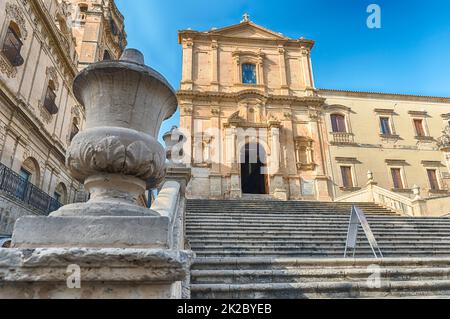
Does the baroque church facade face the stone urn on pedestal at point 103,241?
yes

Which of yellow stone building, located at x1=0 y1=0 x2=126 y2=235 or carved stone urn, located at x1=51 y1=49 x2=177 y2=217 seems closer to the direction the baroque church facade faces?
the carved stone urn

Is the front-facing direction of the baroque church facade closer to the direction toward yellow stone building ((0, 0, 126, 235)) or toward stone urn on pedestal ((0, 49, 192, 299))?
the stone urn on pedestal

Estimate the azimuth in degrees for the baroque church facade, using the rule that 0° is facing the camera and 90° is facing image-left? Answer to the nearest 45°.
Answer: approximately 0°

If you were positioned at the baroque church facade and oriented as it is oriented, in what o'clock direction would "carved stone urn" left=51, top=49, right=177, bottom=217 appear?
The carved stone urn is roughly at 12 o'clock from the baroque church facade.

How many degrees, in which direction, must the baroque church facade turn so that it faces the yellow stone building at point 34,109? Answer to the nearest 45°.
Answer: approximately 45° to its right
